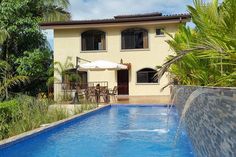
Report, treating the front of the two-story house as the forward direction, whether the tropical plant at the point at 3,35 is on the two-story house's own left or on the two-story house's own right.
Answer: on the two-story house's own right

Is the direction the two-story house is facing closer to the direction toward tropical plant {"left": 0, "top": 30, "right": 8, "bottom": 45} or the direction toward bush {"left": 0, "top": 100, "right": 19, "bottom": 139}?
the bush

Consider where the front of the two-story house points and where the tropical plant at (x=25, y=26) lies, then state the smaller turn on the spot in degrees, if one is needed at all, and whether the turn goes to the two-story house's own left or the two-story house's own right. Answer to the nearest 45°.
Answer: approximately 90° to the two-story house's own right

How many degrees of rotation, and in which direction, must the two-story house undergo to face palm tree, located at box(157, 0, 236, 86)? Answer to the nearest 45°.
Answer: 0° — it already faces it

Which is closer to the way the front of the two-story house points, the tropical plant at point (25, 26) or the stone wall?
the stone wall

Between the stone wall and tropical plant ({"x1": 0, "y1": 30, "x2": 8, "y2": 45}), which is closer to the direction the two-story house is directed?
the stone wall

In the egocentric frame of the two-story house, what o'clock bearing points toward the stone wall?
The stone wall is roughly at 12 o'clock from the two-story house.

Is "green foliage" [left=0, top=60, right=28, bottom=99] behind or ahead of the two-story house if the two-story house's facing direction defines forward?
ahead

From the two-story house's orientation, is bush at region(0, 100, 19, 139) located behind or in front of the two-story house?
in front

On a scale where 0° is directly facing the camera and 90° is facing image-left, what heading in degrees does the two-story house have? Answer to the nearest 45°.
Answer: approximately 0°
